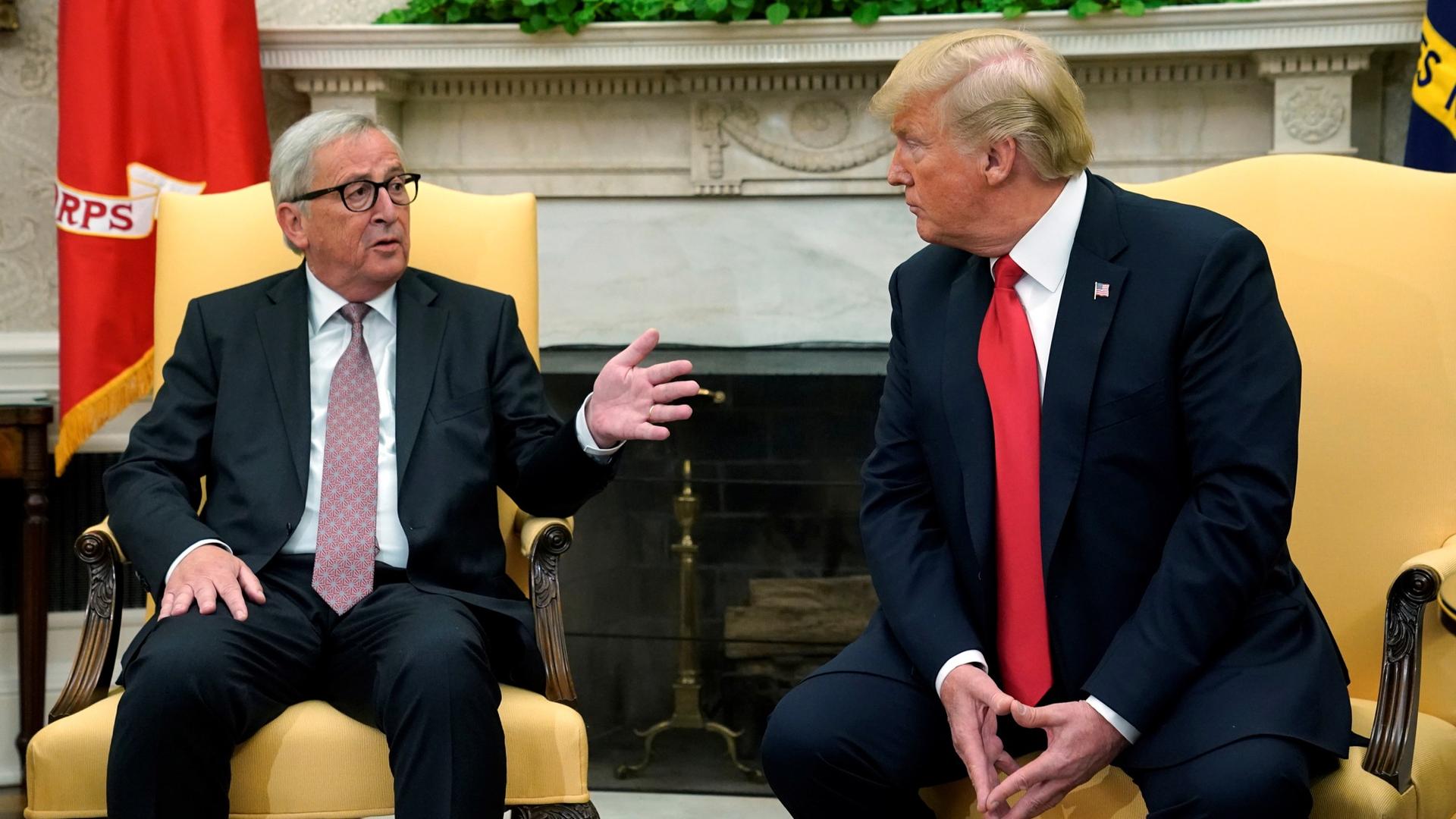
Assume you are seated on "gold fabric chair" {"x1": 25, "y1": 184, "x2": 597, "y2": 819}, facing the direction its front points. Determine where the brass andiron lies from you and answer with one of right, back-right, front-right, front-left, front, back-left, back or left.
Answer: back-left

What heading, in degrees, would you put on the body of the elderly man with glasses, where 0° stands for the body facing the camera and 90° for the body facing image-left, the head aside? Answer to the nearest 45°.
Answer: approximately 0°

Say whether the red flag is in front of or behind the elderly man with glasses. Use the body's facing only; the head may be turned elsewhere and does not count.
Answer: behind

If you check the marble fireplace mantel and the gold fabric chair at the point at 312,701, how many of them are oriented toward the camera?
2

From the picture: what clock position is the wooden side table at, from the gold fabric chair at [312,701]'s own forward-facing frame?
The wooden side table is roughly at 5 o'clock from the gold fabric chair.

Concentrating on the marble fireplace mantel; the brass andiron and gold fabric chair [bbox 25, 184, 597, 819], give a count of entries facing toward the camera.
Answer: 3
